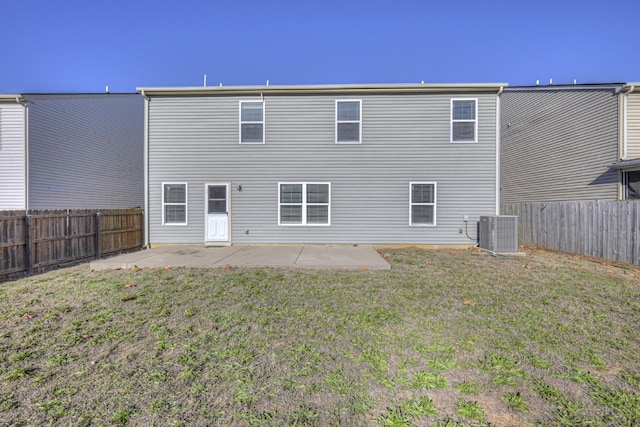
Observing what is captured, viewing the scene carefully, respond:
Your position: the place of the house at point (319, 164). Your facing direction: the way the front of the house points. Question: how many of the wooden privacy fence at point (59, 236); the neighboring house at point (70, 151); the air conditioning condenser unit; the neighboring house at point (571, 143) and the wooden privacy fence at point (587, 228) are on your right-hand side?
3

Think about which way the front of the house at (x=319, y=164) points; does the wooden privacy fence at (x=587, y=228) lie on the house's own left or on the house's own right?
on the house's own right

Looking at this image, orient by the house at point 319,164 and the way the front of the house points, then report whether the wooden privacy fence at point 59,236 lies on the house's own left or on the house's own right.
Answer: on the house's own left

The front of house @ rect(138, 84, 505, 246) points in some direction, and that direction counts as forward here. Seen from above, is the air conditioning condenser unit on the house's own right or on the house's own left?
on the house's own right

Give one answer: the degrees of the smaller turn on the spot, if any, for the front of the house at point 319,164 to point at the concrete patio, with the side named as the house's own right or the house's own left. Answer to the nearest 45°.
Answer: approximately 135° to the house's own left

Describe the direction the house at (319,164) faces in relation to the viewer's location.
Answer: facing away from the viewer

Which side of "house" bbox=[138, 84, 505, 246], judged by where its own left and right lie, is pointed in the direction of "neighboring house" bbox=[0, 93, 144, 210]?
left

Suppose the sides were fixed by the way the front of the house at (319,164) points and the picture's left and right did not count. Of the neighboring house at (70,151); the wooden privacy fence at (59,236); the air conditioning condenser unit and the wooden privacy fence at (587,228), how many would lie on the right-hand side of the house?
2
